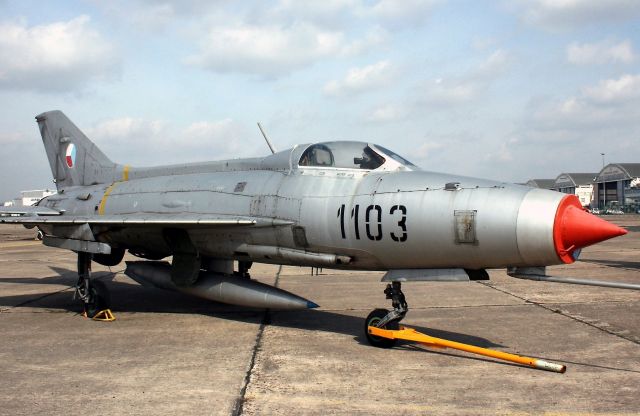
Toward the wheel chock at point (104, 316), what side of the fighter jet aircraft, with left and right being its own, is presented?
back

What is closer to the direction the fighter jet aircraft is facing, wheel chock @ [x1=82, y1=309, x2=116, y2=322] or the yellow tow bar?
the yellow tow bar

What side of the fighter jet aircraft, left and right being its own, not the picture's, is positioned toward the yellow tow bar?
front
